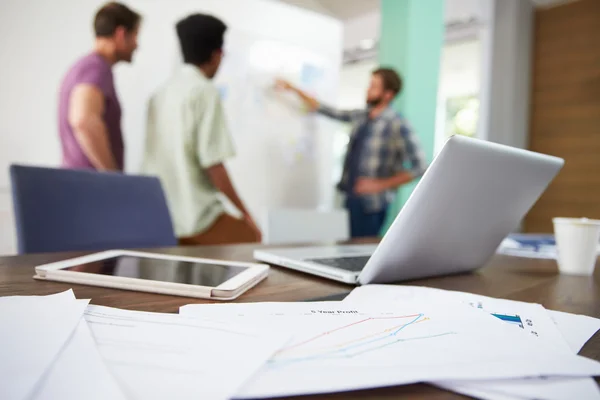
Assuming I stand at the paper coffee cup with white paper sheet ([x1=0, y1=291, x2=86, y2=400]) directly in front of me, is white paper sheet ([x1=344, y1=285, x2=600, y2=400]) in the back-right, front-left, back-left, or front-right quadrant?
front-left

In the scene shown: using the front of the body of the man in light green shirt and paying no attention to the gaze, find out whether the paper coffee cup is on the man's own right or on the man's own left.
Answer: on the man's own right

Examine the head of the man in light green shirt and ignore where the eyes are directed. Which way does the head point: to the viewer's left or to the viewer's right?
to the viewer's right

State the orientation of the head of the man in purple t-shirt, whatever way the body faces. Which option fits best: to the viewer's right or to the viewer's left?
to the viewer's right

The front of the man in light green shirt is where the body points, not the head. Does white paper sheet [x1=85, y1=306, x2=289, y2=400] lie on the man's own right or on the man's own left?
on the man's own right

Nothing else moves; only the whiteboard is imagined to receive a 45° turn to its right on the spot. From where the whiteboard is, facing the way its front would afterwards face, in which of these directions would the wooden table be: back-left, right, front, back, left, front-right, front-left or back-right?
front

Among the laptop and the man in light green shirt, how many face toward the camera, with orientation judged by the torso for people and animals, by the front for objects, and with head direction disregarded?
0

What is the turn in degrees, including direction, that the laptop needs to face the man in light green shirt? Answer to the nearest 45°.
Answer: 0° — it already faces them

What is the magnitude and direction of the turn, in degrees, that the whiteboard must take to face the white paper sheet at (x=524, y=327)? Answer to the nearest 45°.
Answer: approximately 45° to its right

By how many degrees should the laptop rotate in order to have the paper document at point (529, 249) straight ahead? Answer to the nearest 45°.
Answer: approximately 45° to its right

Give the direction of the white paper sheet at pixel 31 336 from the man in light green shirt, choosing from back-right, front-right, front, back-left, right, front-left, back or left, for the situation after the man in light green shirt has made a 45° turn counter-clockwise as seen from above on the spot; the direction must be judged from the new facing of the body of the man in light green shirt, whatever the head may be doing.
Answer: back

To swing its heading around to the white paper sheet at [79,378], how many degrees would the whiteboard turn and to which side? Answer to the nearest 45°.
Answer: approximately 45° to its right

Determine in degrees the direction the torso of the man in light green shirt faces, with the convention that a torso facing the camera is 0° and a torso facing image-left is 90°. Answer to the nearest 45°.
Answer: approximately 225°
